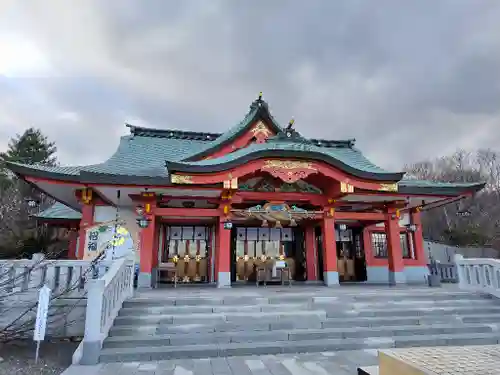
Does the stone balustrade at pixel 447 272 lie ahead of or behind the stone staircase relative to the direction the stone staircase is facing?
behind

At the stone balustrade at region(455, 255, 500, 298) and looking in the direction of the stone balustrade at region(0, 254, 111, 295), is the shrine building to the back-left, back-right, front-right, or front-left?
front-right

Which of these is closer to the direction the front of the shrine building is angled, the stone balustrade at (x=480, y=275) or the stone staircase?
the stone staircase

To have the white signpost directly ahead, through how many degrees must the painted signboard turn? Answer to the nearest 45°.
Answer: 0° — it already faces it

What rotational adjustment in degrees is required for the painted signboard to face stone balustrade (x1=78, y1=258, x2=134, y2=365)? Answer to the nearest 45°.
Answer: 0° — it already faces it

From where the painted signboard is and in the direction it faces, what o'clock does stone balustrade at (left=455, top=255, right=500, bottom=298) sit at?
The stone balustrade is roughly at 10 o'clock from the painted signboard.

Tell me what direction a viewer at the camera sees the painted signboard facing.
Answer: facing the viewer

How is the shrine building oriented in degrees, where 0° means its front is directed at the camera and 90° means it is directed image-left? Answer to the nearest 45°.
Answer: approximately 0°

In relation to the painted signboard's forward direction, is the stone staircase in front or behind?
in front

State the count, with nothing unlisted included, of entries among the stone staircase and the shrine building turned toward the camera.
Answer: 2

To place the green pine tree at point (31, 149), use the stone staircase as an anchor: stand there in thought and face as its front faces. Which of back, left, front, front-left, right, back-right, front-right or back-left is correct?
back-right

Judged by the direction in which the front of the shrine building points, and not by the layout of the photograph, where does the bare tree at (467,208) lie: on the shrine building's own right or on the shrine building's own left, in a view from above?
on the shrine building's own left

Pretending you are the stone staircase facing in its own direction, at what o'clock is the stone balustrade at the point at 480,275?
The stone balustrade is roughly at 8 o'clock from the stone staircase.

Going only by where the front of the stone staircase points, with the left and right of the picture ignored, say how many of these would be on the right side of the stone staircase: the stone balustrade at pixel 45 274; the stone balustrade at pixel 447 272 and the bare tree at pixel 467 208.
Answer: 1

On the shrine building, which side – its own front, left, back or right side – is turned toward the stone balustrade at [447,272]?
left

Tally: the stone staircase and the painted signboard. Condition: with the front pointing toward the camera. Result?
2
